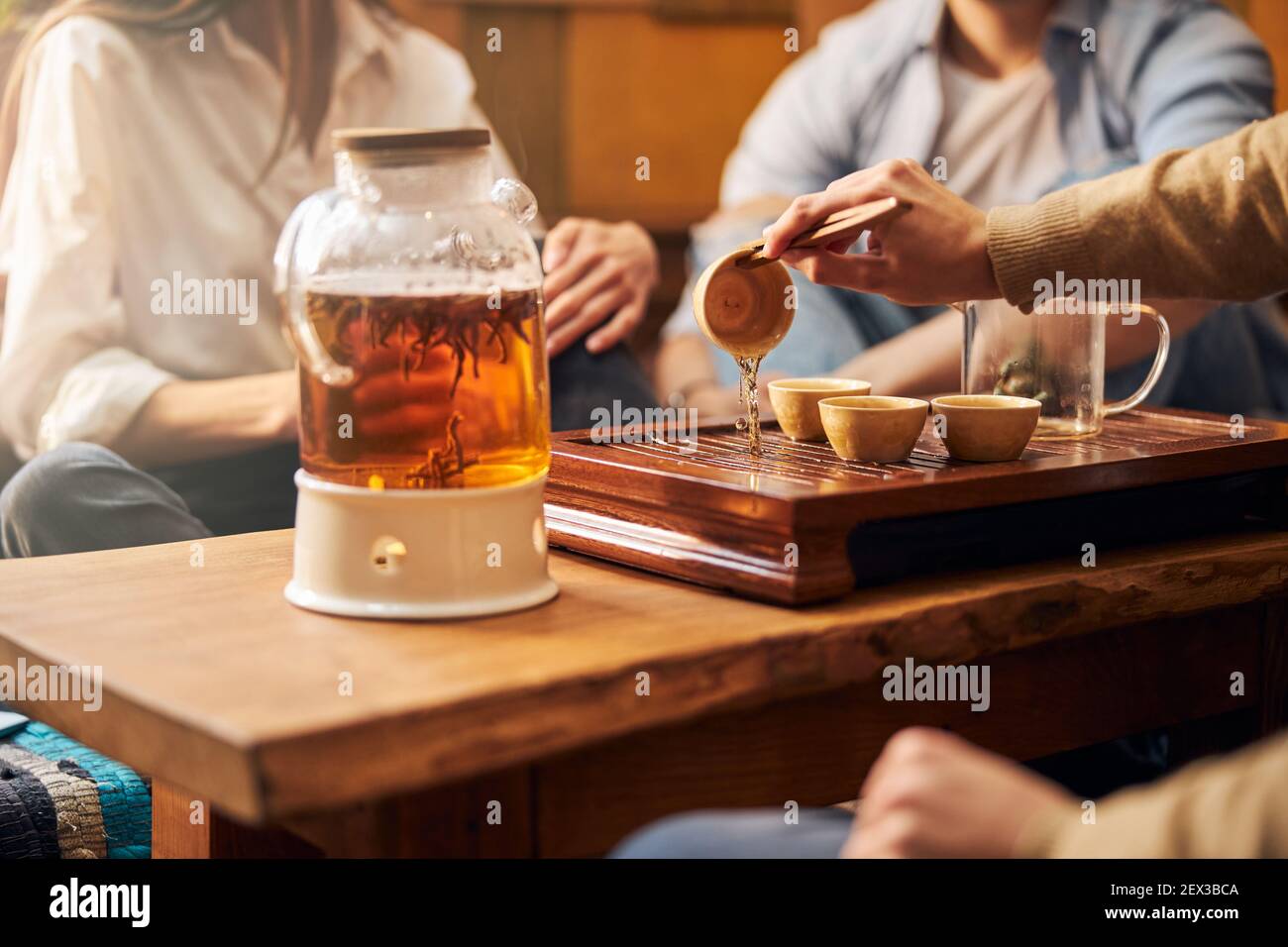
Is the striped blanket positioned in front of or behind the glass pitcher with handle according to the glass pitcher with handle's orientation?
in front

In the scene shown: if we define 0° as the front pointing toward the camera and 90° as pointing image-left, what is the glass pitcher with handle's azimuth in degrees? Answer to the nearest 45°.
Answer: approximately 90°

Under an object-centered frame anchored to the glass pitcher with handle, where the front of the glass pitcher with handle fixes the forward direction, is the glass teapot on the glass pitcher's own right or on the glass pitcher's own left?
on the glass pitcher's own left

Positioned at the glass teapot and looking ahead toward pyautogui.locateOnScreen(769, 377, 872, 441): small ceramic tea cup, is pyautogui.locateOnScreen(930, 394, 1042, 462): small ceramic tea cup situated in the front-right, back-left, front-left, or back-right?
front-right
